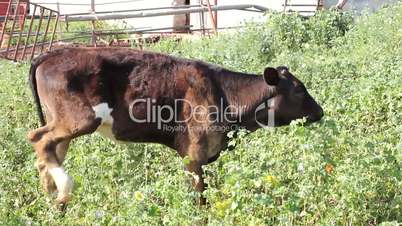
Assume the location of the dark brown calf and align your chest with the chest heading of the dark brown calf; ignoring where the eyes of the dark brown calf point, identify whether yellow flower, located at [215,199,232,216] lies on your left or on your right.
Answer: on your right

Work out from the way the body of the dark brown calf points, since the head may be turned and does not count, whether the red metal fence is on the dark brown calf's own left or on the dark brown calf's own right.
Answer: on the dark brown calf's own left

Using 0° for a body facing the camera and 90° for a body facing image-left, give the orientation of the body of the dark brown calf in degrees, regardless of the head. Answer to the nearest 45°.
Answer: approximately 270°
